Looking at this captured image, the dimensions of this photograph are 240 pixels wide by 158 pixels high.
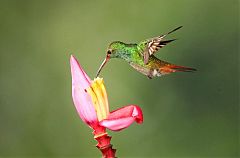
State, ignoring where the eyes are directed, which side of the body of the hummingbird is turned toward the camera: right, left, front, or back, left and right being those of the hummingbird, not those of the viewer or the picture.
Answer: left
